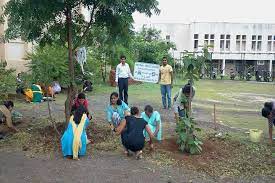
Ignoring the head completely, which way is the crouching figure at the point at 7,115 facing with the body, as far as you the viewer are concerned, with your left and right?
facing to the right of the viewer

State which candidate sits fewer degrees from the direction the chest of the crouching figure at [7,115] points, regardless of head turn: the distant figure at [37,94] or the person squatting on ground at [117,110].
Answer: the person squatting on ground

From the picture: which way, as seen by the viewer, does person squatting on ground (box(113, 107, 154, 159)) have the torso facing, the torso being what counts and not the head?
away from the camera

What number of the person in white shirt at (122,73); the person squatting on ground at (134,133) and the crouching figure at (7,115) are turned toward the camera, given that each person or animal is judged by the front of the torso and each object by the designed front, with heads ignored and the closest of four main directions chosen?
1

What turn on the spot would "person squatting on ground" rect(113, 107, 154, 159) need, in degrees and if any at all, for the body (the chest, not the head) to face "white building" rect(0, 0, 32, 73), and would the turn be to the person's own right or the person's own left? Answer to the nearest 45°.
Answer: approximately 45° to the person's own left

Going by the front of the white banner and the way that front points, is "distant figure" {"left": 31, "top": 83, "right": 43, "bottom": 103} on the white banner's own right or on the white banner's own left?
on the white banner's own right

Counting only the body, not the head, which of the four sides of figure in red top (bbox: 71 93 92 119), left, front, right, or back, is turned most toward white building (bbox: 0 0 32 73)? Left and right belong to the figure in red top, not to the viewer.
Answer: back

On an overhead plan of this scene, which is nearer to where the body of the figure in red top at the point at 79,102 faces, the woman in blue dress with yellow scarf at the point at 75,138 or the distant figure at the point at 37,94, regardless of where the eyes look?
the woman in blue dress with yellow scarf

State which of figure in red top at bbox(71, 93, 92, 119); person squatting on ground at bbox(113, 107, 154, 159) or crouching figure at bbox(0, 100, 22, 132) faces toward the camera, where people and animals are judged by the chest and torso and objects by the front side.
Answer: figure in red top at bbox(71, 93, 92, 119)

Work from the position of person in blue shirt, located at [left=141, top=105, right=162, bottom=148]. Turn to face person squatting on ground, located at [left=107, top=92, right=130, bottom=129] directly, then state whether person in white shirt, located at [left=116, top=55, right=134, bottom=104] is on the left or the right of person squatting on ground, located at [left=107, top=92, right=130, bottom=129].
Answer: right
